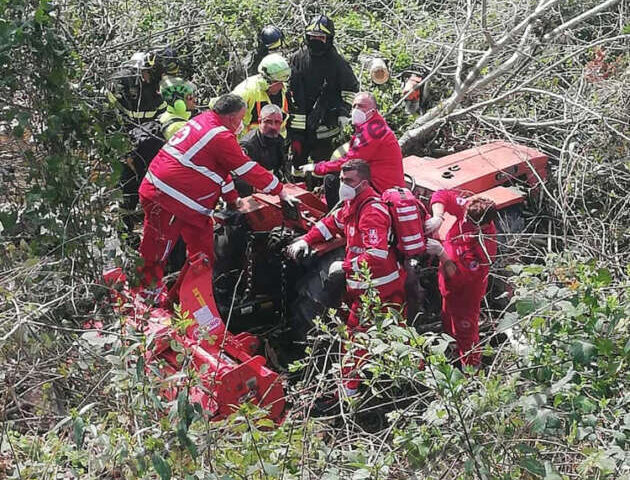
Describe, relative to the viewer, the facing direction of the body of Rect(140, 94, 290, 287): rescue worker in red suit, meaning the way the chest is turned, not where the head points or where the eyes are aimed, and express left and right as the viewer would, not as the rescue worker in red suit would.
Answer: facing away from the viewer and to the right of the viewer

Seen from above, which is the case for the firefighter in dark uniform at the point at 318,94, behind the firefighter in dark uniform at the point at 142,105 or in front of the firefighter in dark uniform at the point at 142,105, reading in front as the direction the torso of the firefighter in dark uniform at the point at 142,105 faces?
in front

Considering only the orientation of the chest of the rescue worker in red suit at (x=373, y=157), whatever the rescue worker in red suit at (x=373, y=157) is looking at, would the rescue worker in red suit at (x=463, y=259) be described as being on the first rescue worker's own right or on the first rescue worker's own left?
on the first rescue worker's own left

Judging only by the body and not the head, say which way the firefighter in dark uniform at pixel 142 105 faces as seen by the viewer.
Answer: to the viewer's right

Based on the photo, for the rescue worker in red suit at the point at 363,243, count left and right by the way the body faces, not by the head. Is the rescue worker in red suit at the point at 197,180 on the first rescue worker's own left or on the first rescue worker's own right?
on the first rescue worker's own right

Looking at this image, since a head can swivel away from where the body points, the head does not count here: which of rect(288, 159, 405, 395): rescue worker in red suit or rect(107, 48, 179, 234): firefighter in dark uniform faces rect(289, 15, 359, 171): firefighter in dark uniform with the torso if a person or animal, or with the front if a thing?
rect(107, 48, 179, 234): firefighter in dark uniform

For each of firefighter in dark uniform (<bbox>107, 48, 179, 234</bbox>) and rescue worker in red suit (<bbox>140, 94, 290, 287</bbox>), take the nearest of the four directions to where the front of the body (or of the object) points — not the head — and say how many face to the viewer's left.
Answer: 0

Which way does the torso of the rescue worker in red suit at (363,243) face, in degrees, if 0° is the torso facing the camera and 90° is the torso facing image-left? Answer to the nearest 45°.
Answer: approximately 45°

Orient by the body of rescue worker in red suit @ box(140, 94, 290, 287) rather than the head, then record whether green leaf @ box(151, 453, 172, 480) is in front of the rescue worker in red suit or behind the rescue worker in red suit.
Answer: behind

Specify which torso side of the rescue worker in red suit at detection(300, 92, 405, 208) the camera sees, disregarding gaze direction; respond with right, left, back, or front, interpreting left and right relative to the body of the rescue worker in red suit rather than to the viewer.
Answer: left

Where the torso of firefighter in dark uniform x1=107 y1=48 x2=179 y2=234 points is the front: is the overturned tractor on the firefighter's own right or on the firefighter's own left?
on the firefighter's own right

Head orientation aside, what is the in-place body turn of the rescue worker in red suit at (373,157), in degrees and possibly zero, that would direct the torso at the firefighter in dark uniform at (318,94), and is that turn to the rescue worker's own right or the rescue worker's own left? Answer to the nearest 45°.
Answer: approximately 90° to the rescue worker's own right
